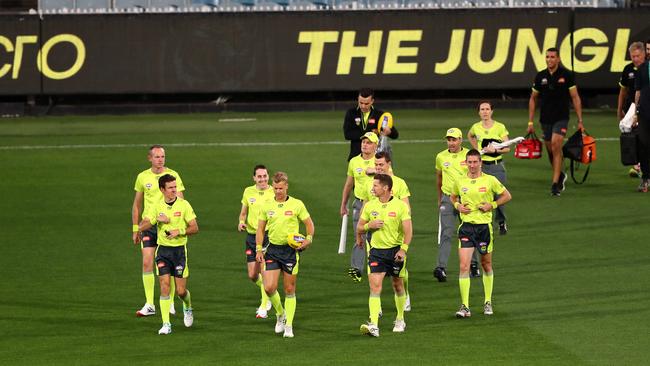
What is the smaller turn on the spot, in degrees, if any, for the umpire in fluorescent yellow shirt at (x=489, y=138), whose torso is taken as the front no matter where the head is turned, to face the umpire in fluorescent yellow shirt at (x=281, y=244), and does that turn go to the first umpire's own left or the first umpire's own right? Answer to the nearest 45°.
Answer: approximately 45° to the first umpire's own right

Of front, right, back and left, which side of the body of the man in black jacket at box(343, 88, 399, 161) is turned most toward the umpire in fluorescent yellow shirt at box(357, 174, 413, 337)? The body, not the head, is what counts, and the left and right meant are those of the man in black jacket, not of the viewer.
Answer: front

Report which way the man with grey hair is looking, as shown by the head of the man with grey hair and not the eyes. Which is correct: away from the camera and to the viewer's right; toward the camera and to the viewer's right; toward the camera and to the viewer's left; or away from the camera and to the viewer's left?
toward the camera and to the viewer's left

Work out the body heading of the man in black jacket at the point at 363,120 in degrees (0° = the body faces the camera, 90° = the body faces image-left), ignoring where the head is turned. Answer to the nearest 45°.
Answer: approximately 0°

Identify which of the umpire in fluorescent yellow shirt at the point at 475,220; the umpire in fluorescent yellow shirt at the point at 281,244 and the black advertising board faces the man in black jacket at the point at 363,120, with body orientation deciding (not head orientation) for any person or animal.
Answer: the black advertising board

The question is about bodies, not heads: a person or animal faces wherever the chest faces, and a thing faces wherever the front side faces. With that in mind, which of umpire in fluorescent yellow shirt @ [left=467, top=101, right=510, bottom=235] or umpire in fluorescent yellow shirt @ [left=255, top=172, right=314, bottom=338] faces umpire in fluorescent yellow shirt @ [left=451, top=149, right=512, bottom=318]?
umpire in fluorescent yellow shirt @ [left=467, top=101, right=510, bottom=235]

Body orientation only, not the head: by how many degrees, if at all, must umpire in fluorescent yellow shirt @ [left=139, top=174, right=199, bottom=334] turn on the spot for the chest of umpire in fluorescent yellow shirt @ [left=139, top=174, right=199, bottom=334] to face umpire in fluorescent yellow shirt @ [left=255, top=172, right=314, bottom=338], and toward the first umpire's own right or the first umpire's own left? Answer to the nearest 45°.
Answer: approximately 90° to the first umpire's own left

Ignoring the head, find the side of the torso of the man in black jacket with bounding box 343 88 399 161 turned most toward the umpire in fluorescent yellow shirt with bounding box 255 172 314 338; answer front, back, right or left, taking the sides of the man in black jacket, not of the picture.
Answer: front

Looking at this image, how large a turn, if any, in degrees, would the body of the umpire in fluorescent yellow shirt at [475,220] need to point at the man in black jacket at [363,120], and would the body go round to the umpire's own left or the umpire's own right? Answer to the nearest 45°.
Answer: approximately 135° to the umpire's own right

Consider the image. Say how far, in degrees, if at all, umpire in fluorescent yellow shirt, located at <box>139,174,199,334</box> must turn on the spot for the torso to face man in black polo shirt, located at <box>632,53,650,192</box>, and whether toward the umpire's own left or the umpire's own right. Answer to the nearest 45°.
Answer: approximately 90° to the umpire's own left

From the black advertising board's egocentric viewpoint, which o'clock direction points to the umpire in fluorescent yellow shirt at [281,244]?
The umpire in fluorescent yellow shirt is roughly at 12 o'clock from the black advertising board.
